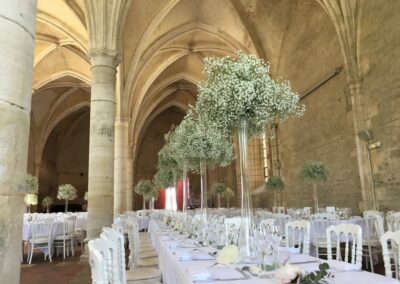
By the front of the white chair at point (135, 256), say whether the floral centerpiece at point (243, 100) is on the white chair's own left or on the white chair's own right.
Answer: on the white chair's own right

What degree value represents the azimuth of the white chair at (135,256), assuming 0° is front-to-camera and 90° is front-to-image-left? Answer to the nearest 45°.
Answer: approximately 270°

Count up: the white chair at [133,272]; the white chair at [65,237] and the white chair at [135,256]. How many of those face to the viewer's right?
2

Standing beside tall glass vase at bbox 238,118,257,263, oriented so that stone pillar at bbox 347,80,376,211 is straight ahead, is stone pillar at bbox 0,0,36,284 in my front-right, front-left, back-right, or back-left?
back-left

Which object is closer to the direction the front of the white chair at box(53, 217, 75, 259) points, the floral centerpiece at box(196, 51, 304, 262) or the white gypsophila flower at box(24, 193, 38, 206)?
the white gypsophila flower

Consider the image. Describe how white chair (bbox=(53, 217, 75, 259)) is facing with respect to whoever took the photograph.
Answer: facing away from the viewer and to the left of the viewer

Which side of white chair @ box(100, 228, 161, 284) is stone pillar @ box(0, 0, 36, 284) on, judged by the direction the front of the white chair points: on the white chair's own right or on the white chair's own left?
on the white chair's own right

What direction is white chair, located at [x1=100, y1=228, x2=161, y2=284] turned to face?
to the viewer's right

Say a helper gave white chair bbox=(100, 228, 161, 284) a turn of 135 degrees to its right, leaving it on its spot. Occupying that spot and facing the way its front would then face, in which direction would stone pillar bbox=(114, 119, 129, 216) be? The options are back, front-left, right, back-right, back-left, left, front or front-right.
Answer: back-right
